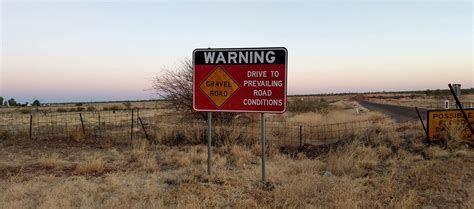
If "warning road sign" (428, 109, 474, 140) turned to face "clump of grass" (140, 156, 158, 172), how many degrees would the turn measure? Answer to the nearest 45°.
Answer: approximately 45° to its right

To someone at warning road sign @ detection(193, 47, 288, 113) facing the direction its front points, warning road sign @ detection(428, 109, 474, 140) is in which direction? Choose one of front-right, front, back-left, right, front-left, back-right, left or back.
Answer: back-left

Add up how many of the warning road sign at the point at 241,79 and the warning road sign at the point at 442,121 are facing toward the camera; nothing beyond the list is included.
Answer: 2

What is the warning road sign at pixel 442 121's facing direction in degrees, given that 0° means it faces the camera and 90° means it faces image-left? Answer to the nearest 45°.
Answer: approximately 0°

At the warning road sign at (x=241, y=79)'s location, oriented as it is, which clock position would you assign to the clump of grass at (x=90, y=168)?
The clump of grass is roughly at 4 o'clock from the warning road sign.

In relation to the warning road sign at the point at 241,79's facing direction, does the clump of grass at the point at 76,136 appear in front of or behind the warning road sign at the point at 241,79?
behind

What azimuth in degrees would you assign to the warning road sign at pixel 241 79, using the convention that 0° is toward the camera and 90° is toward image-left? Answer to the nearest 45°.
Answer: approximately 0°

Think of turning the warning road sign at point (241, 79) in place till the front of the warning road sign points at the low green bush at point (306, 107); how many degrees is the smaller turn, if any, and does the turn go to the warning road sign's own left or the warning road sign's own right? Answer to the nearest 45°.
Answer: approximately 180°

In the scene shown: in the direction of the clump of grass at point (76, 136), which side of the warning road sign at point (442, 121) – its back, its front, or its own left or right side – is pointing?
right
